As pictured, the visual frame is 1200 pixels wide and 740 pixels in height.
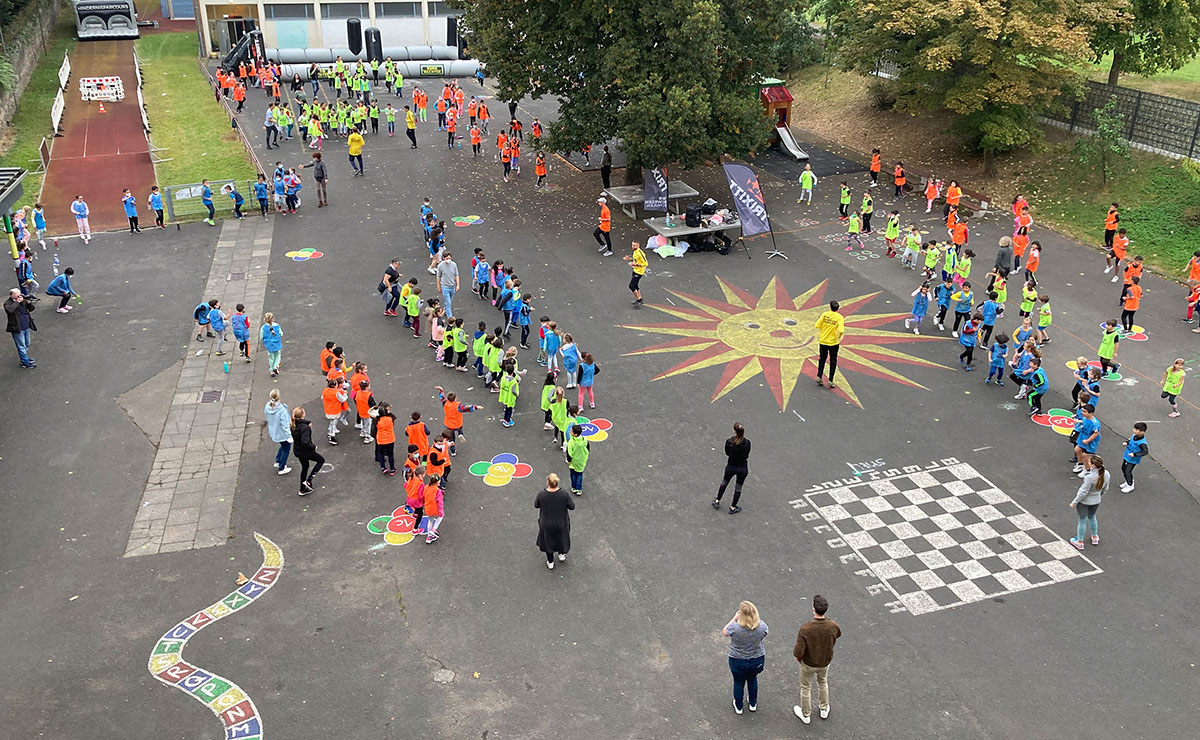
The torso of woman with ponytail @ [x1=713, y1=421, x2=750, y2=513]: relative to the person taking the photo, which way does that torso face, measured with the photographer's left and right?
facing away from the viewer

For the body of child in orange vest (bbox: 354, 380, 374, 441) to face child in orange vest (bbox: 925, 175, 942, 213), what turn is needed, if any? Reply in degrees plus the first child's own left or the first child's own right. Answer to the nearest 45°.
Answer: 0° — they already face them

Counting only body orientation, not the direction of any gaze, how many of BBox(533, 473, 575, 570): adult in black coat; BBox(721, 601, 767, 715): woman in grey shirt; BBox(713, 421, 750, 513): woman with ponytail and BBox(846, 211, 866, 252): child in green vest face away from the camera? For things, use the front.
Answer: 3

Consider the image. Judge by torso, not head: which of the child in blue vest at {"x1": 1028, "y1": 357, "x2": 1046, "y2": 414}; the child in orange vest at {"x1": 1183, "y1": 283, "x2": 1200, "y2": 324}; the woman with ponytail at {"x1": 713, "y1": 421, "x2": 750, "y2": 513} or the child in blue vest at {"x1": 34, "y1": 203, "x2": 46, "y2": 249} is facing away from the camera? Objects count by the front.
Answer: the woman with ponytail

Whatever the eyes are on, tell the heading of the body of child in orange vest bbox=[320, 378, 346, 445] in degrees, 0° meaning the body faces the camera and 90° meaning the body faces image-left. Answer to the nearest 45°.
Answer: approximately 225°

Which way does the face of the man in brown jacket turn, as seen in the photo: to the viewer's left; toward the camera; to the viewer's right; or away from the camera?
away from the camera

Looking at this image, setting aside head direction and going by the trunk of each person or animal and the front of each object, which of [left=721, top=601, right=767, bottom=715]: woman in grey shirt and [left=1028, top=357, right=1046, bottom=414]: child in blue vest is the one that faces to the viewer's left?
the child in blue vest

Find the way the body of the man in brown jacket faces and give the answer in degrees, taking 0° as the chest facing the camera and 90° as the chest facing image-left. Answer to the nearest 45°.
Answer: approximately 180°

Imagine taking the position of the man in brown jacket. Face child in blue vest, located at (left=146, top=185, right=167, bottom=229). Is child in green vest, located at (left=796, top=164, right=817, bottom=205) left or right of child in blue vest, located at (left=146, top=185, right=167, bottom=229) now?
right

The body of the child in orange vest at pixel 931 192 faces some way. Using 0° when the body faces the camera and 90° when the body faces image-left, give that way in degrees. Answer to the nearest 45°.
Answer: approximately 45°

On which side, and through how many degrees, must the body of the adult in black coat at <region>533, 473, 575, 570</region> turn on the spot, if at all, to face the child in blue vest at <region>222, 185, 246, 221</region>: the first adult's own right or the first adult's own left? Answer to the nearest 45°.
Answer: approximately 45° to the first adult's own left

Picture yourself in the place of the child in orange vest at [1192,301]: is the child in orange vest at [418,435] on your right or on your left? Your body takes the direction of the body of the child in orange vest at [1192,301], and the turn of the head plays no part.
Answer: on your left

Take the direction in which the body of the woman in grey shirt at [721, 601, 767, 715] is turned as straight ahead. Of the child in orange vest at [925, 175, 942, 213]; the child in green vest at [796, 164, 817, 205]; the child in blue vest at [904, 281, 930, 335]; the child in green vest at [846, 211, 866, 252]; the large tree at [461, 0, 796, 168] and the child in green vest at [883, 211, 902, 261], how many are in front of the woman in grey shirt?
6

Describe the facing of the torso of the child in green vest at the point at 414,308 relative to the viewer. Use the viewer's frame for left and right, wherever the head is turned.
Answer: facing away from the viewer and to the right of the viewer
